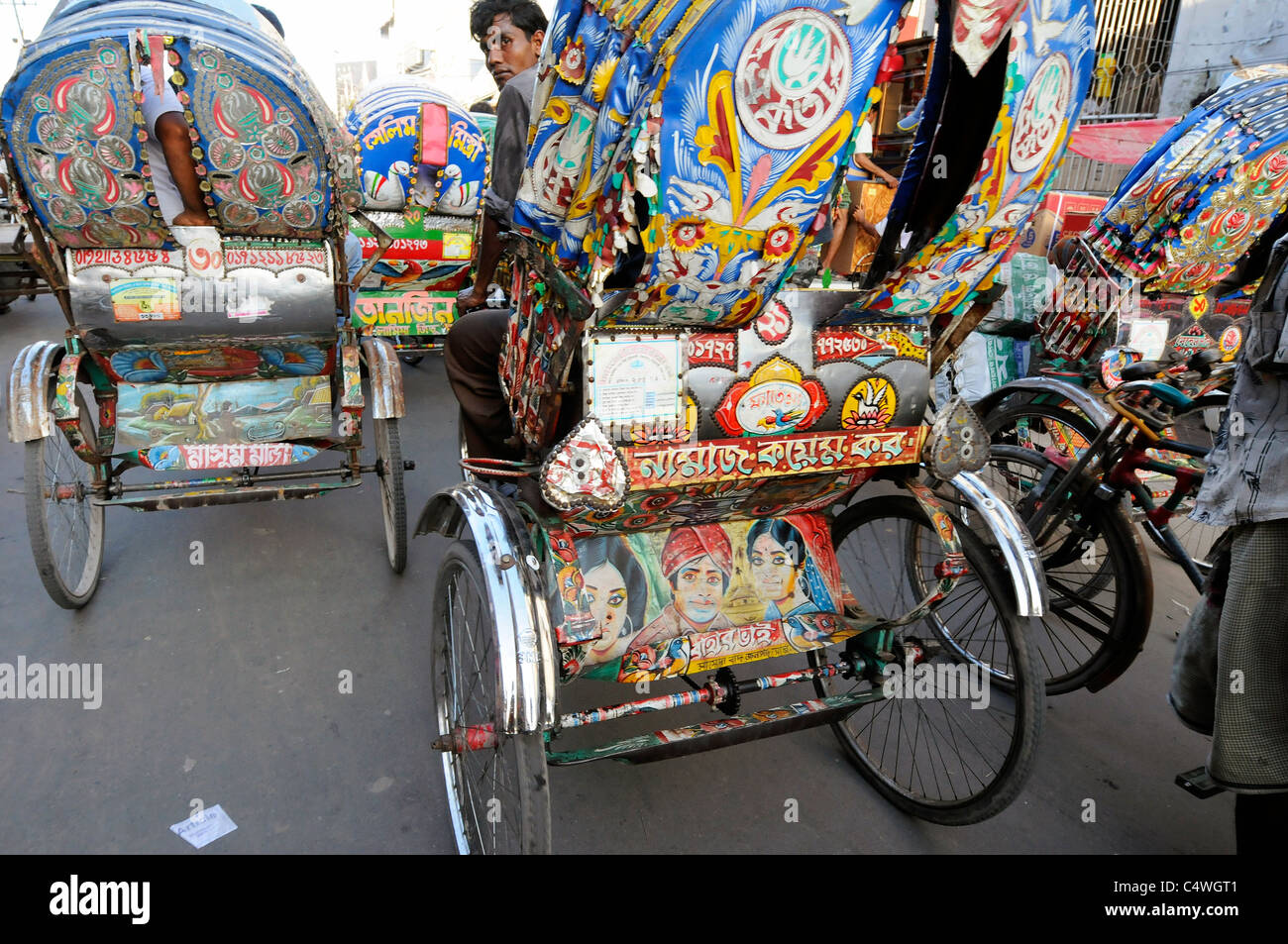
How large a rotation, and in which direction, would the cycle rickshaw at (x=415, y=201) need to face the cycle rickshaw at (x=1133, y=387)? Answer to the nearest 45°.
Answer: approximately 135° to its right

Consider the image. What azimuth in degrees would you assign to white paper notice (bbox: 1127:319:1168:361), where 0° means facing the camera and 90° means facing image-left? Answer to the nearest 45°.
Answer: approximately 0°

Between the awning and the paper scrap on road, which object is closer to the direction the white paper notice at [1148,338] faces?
the paper scrap on road

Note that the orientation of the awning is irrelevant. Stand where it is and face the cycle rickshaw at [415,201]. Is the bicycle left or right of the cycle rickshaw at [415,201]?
left

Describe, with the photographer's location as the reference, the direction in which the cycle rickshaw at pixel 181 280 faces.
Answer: facing away from the viewer

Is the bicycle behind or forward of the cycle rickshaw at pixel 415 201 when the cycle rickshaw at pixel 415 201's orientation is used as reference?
behind

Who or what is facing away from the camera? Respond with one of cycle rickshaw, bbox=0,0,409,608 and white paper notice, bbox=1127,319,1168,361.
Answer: the cycle rickshaw

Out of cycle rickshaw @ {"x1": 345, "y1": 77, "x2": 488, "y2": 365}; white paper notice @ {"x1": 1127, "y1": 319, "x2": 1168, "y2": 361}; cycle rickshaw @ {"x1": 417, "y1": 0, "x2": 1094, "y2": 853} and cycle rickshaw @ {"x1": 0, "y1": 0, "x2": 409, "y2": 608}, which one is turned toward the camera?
the white paper notice

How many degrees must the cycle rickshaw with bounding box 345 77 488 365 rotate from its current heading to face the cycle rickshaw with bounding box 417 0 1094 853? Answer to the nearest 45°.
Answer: approximately 180°

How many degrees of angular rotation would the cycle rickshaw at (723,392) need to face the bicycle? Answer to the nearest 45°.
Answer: approximately 90° to its right

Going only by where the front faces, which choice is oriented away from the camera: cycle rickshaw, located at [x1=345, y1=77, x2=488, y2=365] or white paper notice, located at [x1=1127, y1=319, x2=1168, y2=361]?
the cycle rickshaw

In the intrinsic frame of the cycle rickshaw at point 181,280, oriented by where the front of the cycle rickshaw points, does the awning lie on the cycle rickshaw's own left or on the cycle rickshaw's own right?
on the cycle rickshaw's own right

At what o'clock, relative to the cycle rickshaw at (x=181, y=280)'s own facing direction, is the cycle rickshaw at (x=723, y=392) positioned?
the cycle rickshaw at (x=723, y=392) is roughly at 5 o'clock from the cycle rickshaw at (x=181, y=280).

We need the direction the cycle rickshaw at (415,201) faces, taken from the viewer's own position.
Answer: facing away from the viewer
